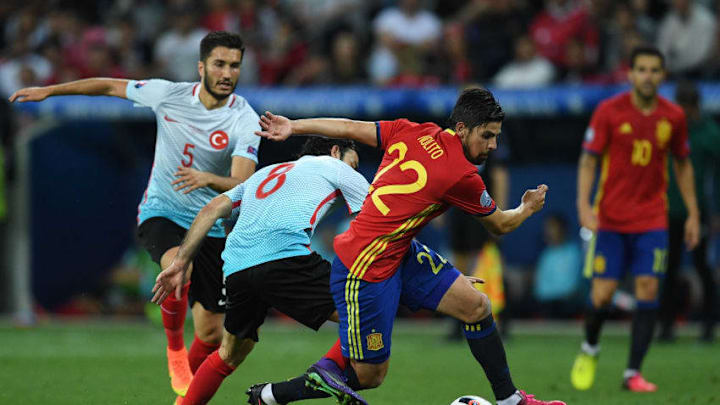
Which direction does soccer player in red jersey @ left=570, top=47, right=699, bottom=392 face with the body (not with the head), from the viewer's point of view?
toward the camera

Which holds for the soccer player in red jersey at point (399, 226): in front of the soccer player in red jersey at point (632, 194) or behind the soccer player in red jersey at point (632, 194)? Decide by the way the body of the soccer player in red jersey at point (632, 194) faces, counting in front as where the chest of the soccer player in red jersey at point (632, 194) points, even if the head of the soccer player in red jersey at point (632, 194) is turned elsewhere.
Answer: in front
